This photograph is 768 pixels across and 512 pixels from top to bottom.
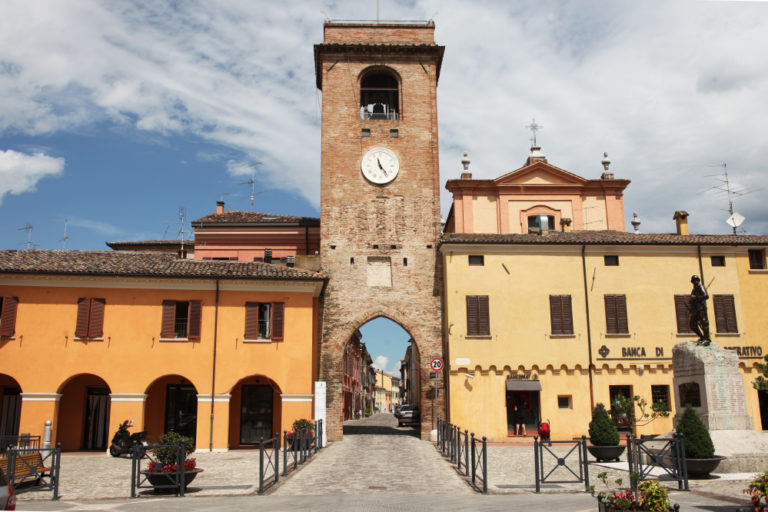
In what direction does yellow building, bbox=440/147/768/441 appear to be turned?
toward the camera

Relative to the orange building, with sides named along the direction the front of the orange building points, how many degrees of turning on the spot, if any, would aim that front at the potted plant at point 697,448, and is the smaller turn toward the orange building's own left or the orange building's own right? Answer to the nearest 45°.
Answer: approximately 45° to the orange building's own left

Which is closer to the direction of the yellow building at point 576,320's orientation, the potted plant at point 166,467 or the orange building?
the potted plant

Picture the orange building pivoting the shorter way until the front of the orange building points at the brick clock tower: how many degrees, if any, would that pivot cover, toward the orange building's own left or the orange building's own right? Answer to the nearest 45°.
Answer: approximately 90° to the orange building's own left

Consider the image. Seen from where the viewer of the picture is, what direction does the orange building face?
facing the viewer

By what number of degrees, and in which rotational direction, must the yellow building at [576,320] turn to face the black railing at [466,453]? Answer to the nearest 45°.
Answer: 0° — it already faces it

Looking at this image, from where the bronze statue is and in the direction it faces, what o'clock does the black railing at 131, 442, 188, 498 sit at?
The black railing is roughly at 12 o'clock from the bronze statue.

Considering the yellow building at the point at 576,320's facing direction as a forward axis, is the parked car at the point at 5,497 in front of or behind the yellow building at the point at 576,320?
in front

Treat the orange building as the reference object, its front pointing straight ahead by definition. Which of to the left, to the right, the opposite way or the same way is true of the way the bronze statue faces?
to the right

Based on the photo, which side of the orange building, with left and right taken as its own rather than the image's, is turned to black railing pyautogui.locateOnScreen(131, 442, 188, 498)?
front

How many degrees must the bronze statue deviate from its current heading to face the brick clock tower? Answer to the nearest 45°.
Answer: approximately 90° to its right

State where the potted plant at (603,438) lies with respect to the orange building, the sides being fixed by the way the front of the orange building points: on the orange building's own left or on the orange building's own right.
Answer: on the orange building's own left

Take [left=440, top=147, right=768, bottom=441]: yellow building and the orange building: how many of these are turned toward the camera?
2

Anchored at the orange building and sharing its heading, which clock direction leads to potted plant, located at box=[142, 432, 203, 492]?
The potted plant is roughly at 12 o'clock from the orange building.

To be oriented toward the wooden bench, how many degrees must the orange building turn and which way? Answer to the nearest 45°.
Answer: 0° — it already faces it

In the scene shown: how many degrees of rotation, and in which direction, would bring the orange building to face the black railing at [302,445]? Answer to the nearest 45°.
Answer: approximately 45° to its left

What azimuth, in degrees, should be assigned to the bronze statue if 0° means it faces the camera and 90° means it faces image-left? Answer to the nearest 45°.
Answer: approximately 45°
